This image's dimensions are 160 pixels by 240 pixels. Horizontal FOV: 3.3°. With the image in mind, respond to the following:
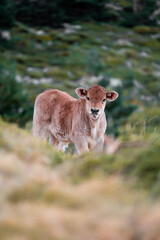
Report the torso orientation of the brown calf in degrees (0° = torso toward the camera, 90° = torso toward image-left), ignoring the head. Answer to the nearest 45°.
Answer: approximately 315°
